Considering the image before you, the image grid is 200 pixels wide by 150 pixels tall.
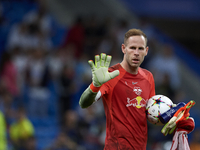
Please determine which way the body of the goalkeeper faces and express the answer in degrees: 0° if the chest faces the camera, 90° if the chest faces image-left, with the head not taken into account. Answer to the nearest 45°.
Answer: approximately 315°
